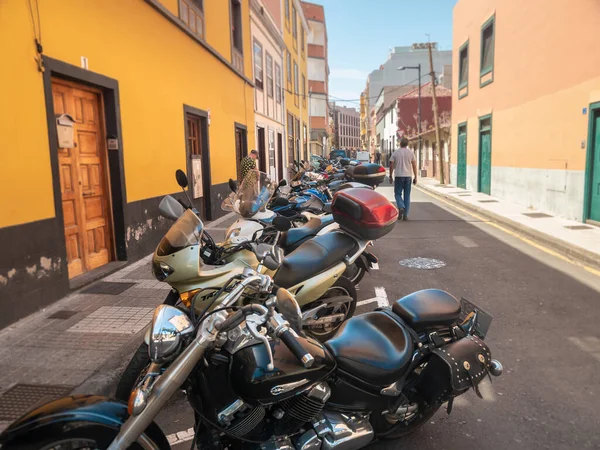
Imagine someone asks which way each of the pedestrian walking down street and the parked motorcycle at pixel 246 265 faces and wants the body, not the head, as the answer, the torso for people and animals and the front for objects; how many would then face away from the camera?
1

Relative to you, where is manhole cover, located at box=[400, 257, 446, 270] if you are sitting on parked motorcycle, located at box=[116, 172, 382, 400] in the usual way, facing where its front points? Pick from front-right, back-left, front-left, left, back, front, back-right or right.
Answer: back

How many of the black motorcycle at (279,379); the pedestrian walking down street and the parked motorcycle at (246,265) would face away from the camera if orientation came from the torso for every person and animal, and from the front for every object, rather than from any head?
1

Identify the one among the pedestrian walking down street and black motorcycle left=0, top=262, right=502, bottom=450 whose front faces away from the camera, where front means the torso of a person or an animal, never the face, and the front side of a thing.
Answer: the pedestrian walking down street

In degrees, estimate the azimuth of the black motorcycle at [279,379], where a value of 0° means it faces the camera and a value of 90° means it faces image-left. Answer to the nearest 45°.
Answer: approximately 45°

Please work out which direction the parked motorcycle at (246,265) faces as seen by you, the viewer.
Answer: facing the viewer and to the left of the viewer

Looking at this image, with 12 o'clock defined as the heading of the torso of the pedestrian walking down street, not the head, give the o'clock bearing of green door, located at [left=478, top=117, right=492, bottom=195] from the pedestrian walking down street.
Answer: The green door is roughly at 1 o'clock from the pedestrian walking down street.

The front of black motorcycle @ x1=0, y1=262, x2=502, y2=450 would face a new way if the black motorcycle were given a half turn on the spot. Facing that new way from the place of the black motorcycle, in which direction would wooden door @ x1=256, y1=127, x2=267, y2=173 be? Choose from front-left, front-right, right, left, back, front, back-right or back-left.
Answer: front-left

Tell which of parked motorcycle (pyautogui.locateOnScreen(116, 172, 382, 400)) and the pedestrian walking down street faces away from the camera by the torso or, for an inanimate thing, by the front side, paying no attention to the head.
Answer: the pedestrian walking down street

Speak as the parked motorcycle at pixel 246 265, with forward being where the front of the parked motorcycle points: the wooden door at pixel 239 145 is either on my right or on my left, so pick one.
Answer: on my right

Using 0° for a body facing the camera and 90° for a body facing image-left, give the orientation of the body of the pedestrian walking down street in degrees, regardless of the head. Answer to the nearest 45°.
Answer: approximately 180°

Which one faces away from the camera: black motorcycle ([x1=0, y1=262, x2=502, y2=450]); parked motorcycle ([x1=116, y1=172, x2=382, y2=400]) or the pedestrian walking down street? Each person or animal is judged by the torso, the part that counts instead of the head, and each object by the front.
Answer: the pedestrian walking down street
